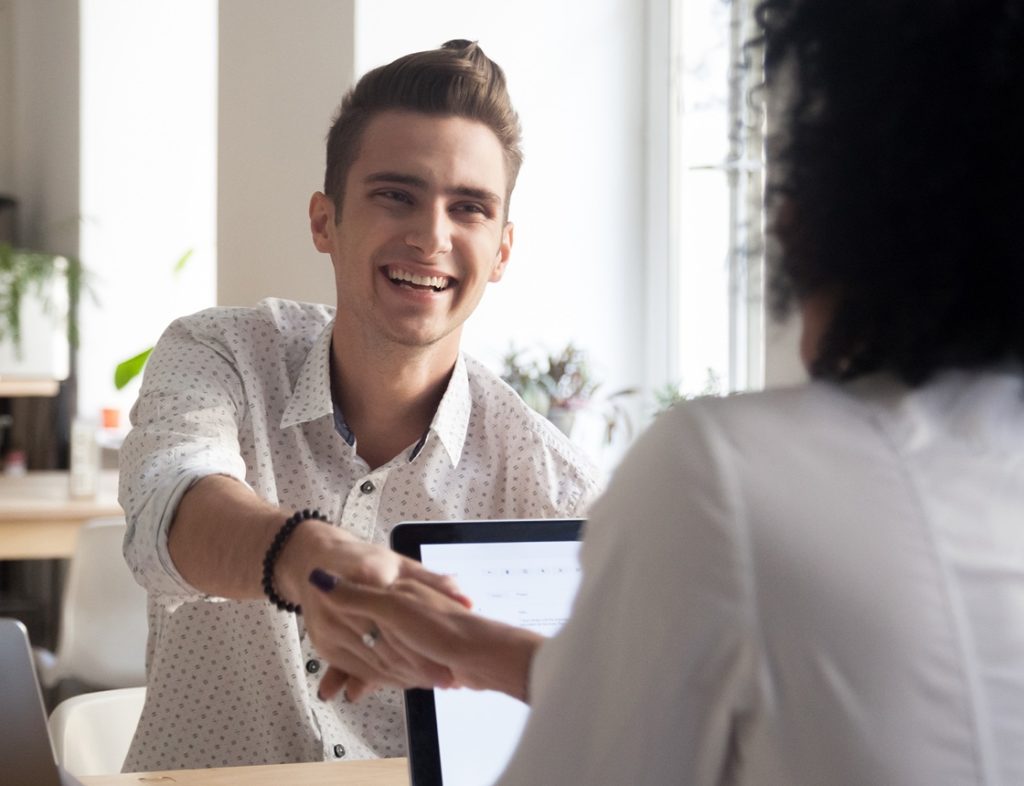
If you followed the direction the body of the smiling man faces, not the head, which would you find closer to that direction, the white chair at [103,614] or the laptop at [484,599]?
the laptop

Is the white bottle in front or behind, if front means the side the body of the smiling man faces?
behind

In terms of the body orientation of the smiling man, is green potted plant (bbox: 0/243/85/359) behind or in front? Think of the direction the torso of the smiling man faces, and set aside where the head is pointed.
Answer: behind

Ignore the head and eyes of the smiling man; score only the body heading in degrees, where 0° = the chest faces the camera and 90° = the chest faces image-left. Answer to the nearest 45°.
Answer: approximately 0°

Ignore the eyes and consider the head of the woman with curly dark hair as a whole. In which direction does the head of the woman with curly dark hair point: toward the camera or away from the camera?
away from the camera

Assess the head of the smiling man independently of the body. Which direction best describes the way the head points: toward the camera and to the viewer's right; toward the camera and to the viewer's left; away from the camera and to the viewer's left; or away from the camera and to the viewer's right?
toward the camera and to the viewer's right
